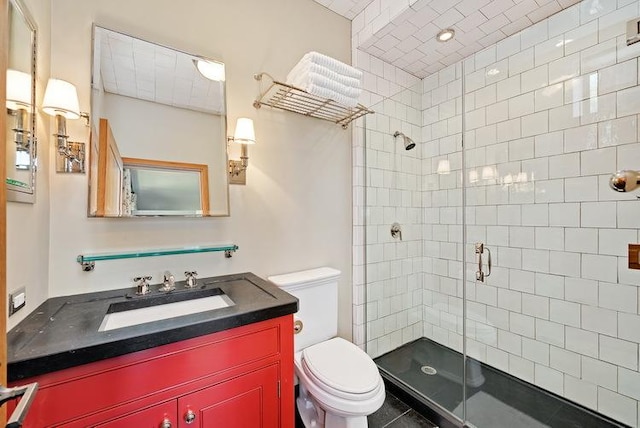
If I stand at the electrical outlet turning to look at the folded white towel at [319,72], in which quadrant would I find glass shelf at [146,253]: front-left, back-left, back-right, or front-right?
front-left

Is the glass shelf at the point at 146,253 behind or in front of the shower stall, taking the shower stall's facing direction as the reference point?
in front

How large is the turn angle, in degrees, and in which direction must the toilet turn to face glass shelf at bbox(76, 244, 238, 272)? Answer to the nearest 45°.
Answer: approximately 135° to its right

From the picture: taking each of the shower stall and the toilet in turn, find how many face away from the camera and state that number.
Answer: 0

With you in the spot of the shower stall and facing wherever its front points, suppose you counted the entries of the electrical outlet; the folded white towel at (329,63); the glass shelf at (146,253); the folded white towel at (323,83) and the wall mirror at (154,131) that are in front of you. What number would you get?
5

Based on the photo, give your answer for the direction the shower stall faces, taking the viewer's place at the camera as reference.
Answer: facing the viewer and to the left of the viewer

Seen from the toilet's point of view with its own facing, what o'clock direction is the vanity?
The vanity is roughly at 3 o'clock from the toilet.

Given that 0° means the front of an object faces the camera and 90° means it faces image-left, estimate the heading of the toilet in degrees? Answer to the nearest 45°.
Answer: approximately 315°

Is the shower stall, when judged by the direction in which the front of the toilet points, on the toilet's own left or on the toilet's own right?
on the toilet's own left
